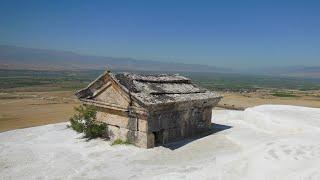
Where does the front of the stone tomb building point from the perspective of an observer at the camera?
facing the viewer and to the left of the viewer

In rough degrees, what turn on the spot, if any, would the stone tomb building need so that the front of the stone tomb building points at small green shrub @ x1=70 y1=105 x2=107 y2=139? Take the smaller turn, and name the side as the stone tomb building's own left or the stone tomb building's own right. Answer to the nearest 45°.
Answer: approximately 45° to the stone tomb building's own right

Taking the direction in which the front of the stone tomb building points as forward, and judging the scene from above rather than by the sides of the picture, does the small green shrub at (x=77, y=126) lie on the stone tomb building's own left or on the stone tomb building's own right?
on the stone tomb building's own right
